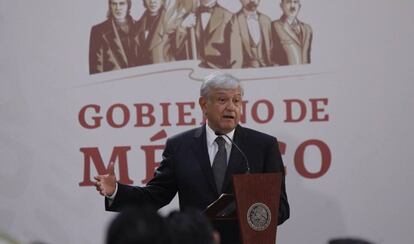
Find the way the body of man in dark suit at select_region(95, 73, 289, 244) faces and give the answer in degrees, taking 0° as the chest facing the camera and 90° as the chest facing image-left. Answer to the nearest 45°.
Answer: approximately 0°

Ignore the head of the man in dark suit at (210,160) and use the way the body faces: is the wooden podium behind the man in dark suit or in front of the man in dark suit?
in front
